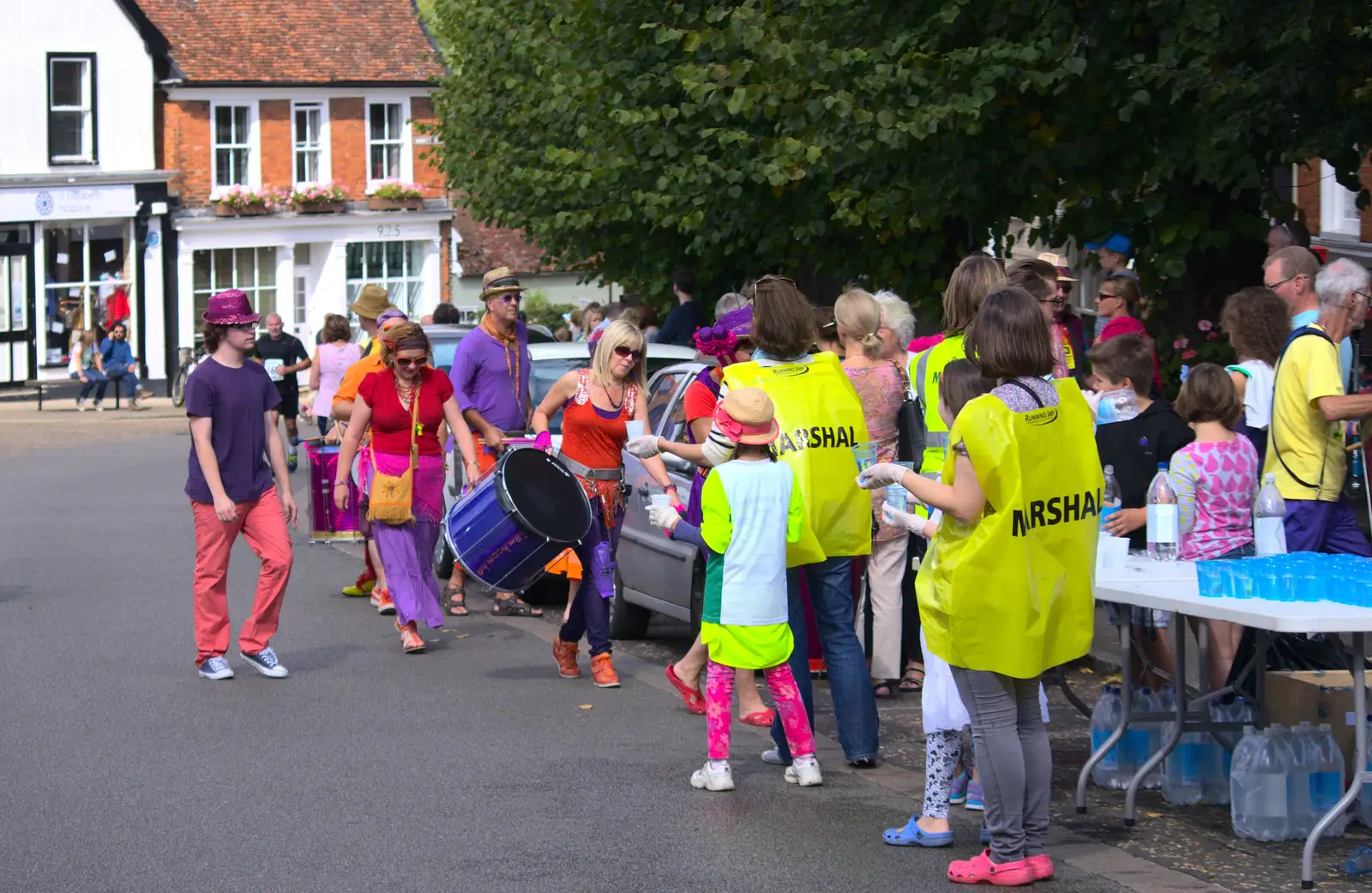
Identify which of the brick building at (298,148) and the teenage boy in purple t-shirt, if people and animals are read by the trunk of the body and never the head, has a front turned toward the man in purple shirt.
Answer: the brick building

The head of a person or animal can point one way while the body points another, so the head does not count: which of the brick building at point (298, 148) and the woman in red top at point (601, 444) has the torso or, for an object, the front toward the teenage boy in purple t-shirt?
the brick building

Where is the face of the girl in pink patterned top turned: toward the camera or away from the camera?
away from the camera

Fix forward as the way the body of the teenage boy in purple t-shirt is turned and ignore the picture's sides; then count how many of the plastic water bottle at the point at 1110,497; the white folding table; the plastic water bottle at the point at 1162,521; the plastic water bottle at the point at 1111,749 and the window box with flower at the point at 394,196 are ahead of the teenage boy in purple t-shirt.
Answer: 4

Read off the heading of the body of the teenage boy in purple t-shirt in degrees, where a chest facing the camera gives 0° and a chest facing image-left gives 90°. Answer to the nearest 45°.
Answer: approximately 315°

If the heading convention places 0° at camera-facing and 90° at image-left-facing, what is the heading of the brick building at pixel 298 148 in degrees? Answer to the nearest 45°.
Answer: approximately 0°

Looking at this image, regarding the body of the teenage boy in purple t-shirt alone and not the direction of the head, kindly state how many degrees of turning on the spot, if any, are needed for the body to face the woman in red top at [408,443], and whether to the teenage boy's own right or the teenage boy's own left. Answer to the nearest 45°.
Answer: approximately 90° to the teenage boy's own left

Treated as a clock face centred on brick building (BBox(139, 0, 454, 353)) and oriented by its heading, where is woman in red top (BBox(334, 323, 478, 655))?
The woman in red top is roughly at 12 o'clock from the brick building.

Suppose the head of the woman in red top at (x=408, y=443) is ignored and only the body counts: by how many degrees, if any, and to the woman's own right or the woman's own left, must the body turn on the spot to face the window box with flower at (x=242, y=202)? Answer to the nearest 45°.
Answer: approximately 180°

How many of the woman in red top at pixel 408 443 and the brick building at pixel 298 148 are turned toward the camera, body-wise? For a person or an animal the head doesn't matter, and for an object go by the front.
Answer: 2

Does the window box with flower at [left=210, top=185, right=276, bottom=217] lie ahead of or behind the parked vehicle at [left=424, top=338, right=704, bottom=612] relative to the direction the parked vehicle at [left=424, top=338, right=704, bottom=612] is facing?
behind

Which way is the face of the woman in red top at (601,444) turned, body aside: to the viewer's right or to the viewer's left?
to the viewer's right
